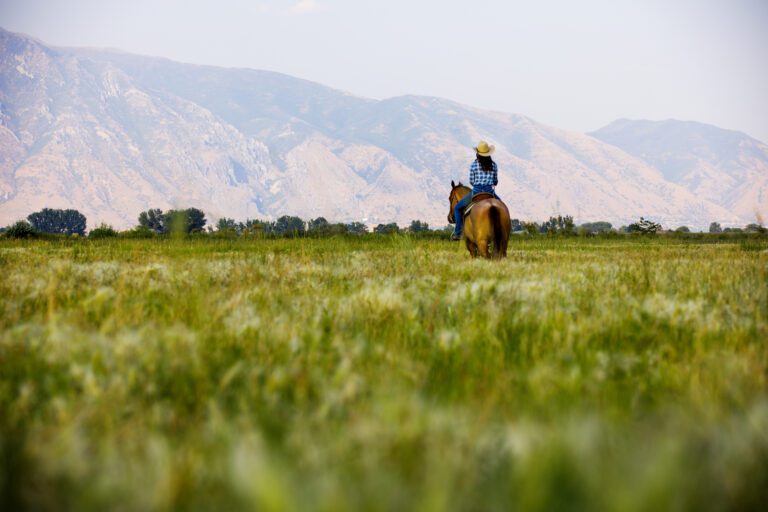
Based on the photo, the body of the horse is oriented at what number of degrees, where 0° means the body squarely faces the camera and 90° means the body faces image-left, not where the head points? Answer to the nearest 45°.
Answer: approximately 135°

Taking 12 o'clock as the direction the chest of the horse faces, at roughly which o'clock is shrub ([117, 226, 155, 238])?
The shrub is roughly at 12 o'clock from the horse.

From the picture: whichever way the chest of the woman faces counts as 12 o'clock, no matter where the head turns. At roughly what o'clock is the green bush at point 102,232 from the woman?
The green bush is roughly at 10 o'clock from the woman.

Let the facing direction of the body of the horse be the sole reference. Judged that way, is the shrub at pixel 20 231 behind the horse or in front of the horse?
in front

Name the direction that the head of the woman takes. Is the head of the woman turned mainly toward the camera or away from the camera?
away from the camera

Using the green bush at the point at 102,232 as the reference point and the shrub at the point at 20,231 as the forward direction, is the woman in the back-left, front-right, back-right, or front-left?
back-left

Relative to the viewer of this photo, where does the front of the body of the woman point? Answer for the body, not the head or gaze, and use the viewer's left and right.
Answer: facing away from the viewer

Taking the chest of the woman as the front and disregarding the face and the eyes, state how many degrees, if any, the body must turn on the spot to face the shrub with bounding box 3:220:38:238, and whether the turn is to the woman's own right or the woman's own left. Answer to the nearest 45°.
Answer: approximately 45° to the woman's own left
